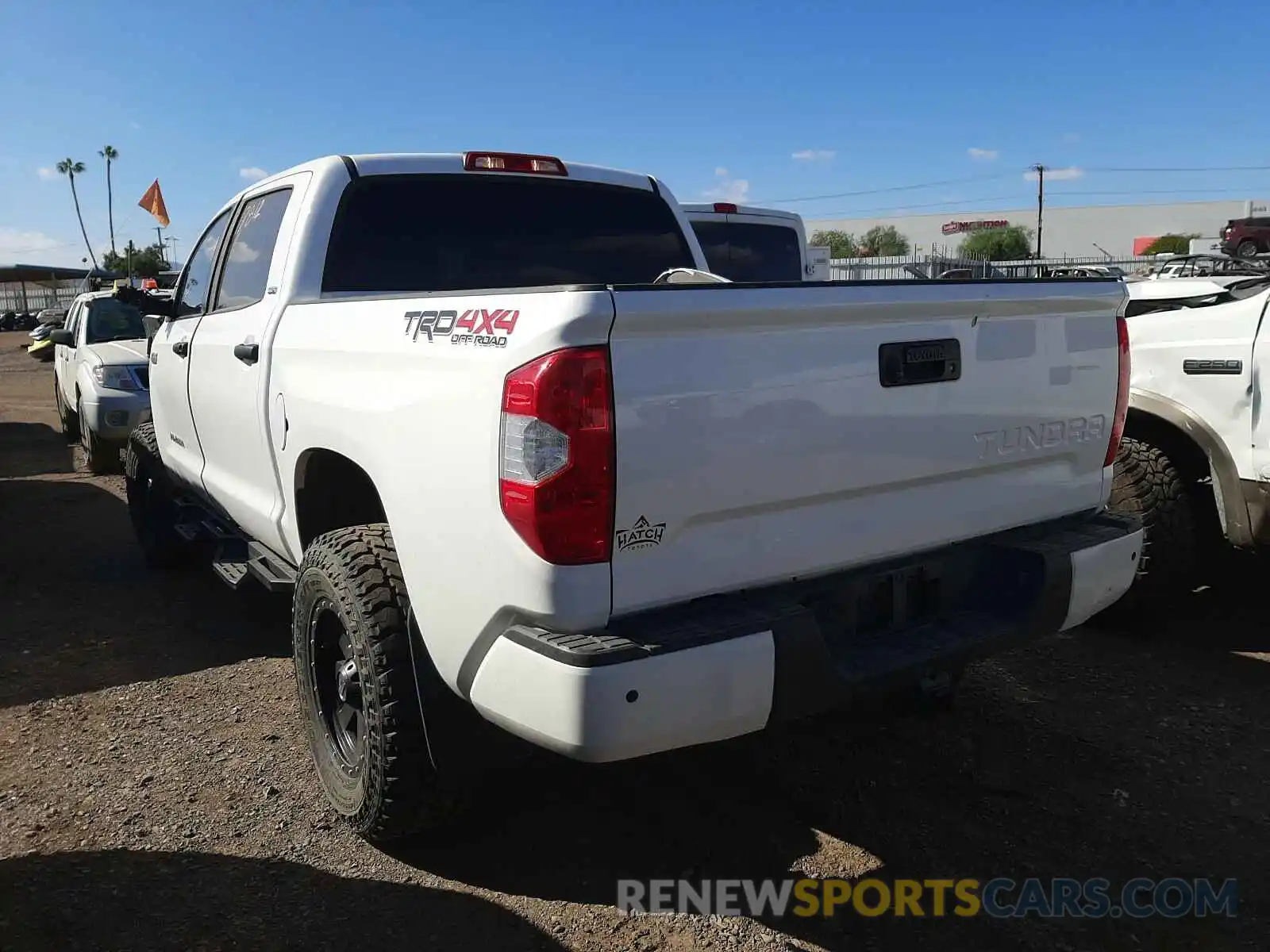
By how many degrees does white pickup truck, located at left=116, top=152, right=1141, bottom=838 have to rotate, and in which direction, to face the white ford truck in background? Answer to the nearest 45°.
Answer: approximately 90° to its right

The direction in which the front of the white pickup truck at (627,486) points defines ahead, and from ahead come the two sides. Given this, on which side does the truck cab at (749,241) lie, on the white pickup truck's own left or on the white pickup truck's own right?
on the white pickup truck's own right

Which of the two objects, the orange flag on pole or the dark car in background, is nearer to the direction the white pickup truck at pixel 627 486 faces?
the orange flag on pole

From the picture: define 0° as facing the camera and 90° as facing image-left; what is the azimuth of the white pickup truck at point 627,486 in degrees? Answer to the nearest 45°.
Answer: approximately 135°

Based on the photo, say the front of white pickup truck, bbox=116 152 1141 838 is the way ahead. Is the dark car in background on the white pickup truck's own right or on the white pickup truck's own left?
on the white pickup truck's own right
